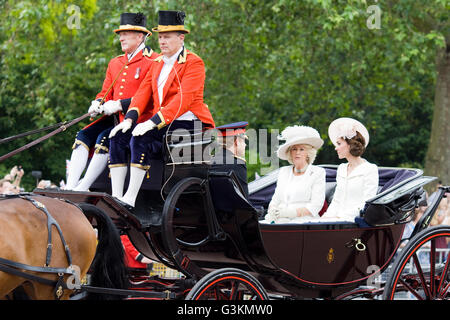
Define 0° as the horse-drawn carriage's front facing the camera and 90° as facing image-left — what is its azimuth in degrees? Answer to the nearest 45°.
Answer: approximately 90°

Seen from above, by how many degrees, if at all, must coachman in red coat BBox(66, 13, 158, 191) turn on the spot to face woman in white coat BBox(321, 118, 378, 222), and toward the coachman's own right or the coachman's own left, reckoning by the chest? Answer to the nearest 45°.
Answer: approximately 135° to the coachman's own left

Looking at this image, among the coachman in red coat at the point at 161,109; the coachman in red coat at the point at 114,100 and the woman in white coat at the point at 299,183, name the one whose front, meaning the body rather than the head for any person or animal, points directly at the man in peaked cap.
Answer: the woman in white coat

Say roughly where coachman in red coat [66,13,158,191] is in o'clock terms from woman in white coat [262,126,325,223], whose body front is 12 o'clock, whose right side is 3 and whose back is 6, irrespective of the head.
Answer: The coachman in red coat is roughly at 1 o'clock from the woman in white coat.

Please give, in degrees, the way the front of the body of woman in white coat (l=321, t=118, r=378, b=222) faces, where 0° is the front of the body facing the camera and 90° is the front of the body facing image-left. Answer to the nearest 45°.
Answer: approximately 45°

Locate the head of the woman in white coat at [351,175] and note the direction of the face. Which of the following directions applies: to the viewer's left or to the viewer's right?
to the viewer's left

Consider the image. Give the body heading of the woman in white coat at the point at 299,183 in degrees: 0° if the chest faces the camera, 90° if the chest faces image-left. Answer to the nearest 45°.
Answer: approximately 45°

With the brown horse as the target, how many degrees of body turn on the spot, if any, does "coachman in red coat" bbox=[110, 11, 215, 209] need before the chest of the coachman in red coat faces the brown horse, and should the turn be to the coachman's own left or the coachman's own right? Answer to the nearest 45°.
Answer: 0° — they already face it

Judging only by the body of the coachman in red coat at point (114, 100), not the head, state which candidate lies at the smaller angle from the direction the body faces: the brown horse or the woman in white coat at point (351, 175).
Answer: the brown horse

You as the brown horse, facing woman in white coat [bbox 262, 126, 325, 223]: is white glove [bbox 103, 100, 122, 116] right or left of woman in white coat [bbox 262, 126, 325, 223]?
left

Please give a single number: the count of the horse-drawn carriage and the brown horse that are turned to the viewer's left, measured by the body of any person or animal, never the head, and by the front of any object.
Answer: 2
